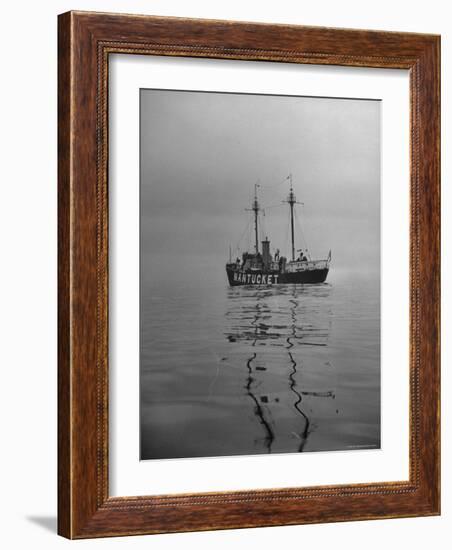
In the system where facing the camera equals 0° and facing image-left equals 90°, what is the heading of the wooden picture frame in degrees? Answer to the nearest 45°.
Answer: approximately 315°
